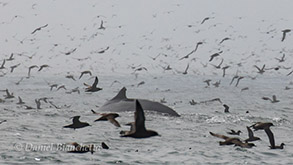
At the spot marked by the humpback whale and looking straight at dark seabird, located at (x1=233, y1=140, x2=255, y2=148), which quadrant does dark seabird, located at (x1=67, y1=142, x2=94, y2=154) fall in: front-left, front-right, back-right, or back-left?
front-right

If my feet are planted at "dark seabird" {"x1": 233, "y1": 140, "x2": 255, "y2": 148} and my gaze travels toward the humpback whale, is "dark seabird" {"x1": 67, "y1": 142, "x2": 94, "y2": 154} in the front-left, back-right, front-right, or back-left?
front-left

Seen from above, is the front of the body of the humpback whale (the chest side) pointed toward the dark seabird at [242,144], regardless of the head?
no

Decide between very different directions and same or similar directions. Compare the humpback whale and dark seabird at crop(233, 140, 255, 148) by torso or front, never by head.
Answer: very different directions

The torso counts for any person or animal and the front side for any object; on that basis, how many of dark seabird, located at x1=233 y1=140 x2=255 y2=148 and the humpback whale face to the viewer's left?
1
